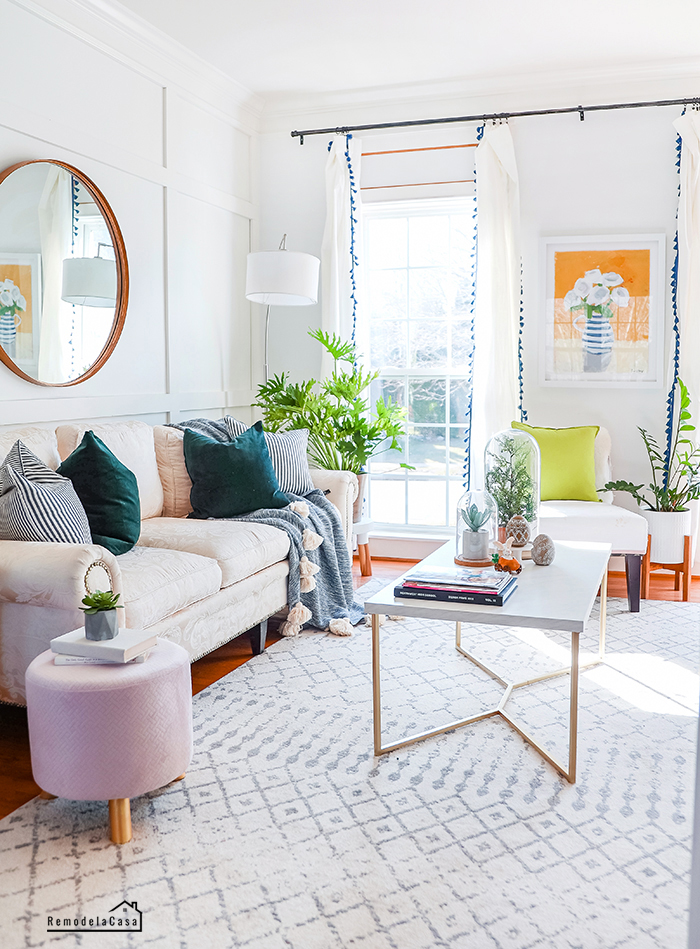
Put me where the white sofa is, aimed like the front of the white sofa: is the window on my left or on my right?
on my left

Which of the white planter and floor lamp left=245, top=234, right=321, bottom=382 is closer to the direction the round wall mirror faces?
the white planter

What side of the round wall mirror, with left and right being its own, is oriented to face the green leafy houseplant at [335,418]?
left

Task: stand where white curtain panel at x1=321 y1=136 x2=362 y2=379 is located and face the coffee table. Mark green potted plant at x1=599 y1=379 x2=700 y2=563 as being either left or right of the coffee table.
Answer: left

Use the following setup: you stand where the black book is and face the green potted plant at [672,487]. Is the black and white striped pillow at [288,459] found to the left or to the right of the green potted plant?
left

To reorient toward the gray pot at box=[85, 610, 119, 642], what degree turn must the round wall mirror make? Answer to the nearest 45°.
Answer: approximately 45° to its right

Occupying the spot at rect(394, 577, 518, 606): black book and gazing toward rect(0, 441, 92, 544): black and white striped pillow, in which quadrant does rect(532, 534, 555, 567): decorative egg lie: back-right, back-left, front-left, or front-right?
back-right

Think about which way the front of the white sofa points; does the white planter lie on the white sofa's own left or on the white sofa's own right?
on the white sofa's own left
